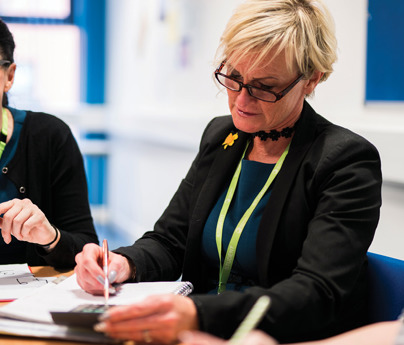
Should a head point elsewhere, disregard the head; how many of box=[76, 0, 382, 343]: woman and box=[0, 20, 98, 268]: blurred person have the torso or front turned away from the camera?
0

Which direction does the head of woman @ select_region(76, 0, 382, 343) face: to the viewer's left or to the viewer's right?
to the viewer's left

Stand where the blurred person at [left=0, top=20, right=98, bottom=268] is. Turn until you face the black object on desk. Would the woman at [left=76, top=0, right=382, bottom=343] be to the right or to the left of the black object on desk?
left

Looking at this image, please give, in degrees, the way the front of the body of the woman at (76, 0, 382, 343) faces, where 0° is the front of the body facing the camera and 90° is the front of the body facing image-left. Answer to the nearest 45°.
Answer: approximately 45°

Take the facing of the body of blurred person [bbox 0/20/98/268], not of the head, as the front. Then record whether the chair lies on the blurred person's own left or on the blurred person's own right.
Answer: on the blurred person's own left
